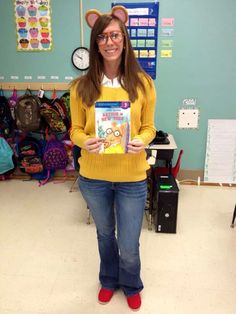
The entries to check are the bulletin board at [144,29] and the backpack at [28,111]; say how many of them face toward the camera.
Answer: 2

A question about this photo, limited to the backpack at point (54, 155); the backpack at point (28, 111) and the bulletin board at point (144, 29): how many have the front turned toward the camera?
3

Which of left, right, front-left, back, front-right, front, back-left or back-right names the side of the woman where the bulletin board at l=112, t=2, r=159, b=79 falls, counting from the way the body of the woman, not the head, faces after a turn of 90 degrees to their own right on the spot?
right

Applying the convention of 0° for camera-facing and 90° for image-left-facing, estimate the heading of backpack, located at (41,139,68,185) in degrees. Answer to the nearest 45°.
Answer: approximately 0°

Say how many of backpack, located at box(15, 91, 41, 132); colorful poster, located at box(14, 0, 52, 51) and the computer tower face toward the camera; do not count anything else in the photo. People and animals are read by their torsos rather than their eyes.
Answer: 3

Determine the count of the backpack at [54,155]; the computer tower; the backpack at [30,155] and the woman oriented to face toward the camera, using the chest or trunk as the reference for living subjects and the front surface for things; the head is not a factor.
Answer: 4

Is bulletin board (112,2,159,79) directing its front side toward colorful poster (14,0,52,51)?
no

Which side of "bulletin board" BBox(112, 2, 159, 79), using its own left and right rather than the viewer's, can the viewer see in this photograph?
front

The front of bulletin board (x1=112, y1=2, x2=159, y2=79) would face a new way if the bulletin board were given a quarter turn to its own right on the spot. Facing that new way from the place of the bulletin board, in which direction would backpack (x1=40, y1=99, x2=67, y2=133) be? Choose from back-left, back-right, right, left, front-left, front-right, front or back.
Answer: front

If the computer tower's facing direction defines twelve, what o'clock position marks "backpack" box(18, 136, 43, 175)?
The backpack is roughly at 4 o'clock from the computer tower.

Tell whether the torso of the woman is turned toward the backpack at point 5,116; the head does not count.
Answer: no

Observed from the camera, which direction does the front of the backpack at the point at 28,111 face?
facing the viewer

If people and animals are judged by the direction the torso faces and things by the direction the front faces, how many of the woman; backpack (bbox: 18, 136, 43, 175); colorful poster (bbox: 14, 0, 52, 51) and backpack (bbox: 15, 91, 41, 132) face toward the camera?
4

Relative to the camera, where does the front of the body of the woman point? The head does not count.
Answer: toward the camera

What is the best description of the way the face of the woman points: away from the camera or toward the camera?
toward the camera

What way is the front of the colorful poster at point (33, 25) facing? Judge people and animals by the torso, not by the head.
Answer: toward the camera

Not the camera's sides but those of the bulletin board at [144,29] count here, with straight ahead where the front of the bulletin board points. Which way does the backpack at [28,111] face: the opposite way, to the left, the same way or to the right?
the same way
